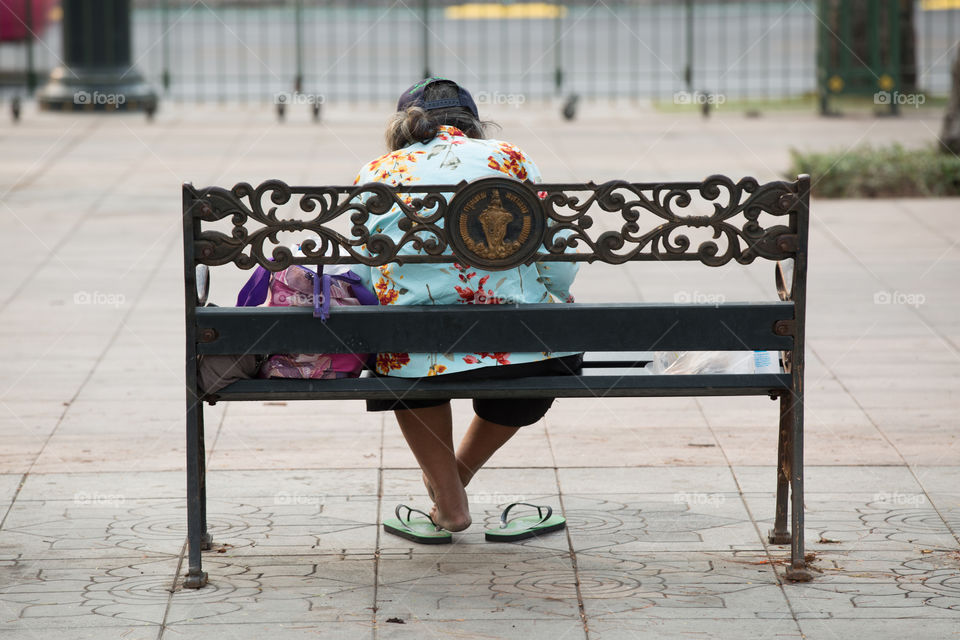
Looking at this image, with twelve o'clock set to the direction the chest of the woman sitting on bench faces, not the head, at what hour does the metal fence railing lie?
The metal fence railing is roughly at 12 o'clock from the woman sitting on bench.

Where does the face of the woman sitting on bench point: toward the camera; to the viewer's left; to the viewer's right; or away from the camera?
away from the camera

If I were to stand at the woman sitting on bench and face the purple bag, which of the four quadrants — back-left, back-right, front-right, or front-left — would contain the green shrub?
back-right

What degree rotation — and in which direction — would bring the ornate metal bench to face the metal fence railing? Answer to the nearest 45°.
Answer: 0° — it already faces it

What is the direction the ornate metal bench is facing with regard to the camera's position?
facing away from the viewer

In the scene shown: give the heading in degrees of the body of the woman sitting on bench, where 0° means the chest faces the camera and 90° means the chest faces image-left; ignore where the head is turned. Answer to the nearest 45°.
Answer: approximately 180°
